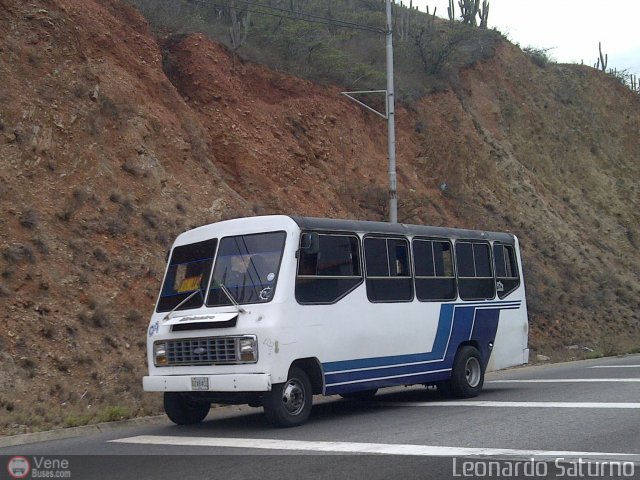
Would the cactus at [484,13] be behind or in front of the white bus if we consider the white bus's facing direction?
behind

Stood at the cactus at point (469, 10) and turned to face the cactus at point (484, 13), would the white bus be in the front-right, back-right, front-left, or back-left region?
back-right

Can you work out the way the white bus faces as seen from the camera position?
facing the viewer and to the left of the viewer

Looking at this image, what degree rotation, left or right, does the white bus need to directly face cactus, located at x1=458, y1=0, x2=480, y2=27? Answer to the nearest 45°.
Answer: approximately 135° to its right
